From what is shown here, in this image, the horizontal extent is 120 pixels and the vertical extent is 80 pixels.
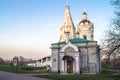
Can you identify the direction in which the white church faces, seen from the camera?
facing the viewer
